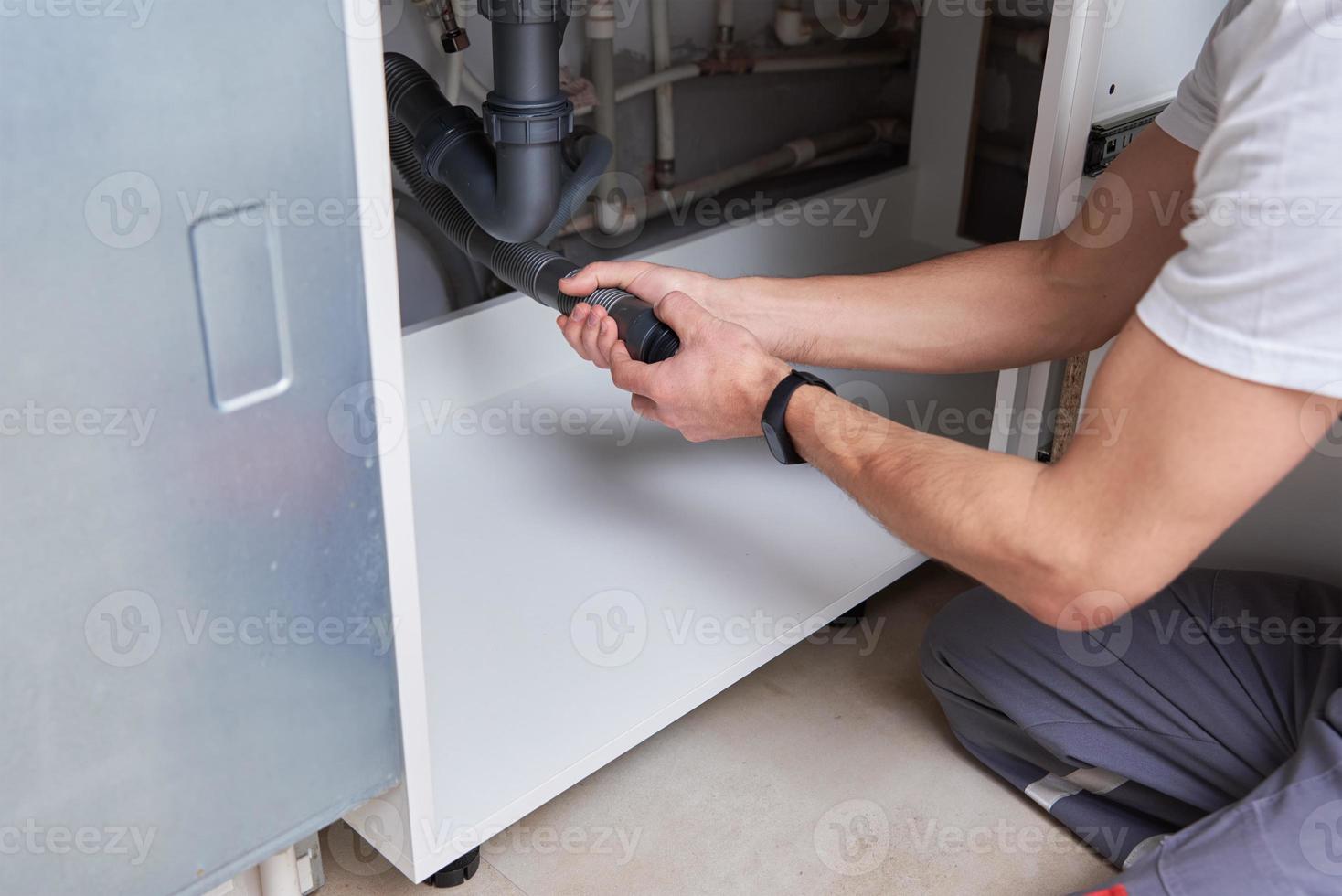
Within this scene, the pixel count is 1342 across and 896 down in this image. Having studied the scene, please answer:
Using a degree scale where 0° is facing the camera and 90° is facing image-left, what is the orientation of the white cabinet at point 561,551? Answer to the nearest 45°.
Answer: approximately 315°
